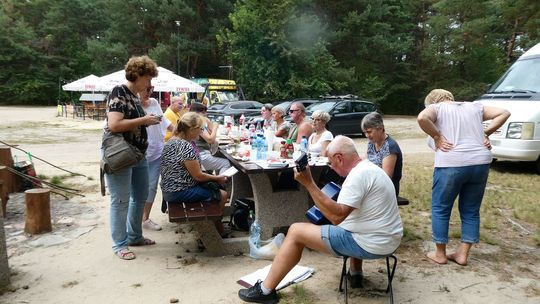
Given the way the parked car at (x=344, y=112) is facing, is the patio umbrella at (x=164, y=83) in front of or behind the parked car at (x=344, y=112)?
in front

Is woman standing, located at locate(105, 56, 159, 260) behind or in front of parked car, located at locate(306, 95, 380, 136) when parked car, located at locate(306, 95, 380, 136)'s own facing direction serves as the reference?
in front

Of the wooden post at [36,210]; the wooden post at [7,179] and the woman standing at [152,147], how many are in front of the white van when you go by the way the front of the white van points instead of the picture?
3

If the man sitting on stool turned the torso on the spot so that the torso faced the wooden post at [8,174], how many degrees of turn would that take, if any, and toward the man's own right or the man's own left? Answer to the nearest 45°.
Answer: approximately 45° to the man's own right

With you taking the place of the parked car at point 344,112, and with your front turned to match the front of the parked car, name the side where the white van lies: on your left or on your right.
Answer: on your left

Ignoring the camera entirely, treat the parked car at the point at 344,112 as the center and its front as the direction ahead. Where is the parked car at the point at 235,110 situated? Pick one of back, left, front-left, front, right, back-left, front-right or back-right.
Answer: front-right

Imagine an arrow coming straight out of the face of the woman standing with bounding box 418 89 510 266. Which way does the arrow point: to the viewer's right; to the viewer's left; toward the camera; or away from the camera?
away from the camera

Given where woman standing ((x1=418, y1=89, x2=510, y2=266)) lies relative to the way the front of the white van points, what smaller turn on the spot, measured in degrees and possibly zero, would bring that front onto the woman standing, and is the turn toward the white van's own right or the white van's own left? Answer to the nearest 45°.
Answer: approximately 45° to the white van's own left

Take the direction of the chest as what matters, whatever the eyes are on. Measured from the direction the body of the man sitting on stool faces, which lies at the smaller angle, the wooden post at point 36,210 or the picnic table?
the wooden post

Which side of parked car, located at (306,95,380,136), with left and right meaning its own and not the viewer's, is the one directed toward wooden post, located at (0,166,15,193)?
front

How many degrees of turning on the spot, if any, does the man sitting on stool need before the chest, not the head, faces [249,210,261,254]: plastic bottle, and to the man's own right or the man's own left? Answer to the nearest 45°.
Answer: approximately 45° to the man's own right

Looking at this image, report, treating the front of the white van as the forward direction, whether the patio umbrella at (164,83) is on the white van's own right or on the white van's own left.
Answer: on the white van's own right

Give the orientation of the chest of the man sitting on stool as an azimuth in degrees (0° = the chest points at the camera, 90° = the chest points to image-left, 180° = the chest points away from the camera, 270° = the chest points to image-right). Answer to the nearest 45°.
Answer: approximately 90°

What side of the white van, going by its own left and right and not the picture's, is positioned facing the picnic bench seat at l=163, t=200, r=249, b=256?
front

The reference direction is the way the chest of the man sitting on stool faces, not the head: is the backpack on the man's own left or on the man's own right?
on the man's own right

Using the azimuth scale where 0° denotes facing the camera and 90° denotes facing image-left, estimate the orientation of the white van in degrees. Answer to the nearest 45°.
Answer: approximately 45°

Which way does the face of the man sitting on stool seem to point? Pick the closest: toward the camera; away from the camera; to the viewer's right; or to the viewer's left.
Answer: to the viewer's left
